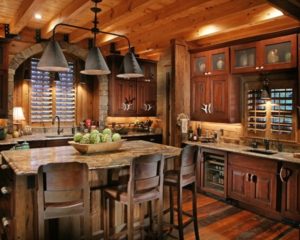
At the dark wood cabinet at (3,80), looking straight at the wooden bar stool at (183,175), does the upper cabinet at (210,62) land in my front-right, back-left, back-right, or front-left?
front-left

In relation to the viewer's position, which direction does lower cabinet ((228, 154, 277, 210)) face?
facing the viewer and to the left of the viewer

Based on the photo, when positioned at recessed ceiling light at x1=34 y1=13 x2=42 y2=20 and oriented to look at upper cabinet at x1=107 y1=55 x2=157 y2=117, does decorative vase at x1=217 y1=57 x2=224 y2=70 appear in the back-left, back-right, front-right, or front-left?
front-right

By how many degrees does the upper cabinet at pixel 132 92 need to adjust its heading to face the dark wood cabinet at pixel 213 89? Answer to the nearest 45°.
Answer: approximately 45° to its left

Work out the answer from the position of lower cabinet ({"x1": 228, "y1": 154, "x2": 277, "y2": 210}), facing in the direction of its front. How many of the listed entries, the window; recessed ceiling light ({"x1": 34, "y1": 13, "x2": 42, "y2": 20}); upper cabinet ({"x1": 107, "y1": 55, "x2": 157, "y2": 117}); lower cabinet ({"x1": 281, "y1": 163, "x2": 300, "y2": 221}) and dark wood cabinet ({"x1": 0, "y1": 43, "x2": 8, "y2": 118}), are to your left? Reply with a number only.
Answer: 1

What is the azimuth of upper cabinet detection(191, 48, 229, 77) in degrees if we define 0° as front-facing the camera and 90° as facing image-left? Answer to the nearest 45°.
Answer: approximately 45°

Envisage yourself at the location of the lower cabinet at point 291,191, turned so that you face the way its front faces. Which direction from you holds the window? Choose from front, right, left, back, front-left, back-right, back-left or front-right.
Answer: front-right

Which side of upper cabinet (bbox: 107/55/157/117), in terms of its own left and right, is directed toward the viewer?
front

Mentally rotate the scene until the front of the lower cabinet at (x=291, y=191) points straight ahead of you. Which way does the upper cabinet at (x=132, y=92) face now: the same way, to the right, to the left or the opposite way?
to the left

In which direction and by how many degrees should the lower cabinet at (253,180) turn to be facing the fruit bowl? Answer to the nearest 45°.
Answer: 0° — it already faces it

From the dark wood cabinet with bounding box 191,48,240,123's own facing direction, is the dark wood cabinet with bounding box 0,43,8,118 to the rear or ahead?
ahead

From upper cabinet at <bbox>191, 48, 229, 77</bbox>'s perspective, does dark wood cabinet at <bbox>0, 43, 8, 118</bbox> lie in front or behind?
in front

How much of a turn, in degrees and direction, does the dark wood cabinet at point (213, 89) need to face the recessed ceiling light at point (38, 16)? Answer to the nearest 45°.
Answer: approximately 45° to its right

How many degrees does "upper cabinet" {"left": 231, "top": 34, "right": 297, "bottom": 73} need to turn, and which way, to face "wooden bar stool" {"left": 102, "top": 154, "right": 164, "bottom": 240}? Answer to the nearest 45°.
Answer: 0° — it already faces it

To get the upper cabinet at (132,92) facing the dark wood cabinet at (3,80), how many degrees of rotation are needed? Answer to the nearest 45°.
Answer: approximately 45° to its right
